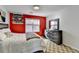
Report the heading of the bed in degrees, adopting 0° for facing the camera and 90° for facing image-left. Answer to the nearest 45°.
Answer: approximately 270°
